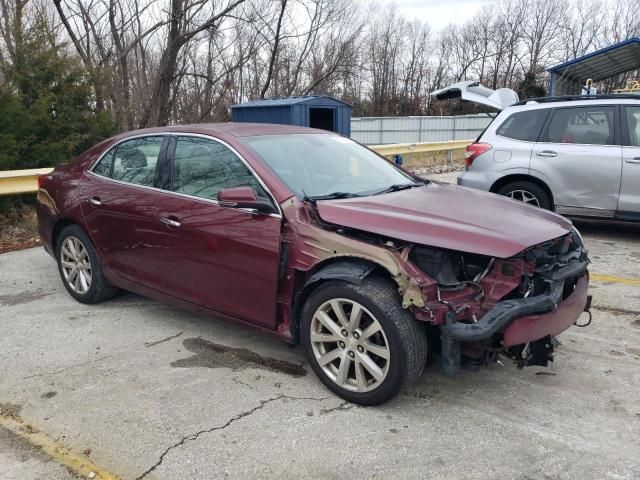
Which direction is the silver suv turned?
to the viewer's right

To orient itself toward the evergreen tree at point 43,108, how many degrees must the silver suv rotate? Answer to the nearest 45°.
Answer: approximately 180°

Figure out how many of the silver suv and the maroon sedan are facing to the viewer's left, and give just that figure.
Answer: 0

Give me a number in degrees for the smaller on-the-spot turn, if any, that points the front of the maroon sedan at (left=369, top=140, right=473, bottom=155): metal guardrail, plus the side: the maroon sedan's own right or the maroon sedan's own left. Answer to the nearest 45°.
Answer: approximately 135° to the maroon sedan's own left

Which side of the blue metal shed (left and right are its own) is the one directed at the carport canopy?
left

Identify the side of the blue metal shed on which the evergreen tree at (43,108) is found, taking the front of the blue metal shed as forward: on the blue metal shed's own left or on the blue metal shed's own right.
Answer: on the blue metal shed's own right

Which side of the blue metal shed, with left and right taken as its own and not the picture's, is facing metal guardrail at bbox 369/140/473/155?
left

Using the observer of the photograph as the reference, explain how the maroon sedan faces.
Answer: facing the viewer and to the right of the viewer

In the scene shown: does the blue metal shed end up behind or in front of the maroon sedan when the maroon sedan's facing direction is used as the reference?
behind
